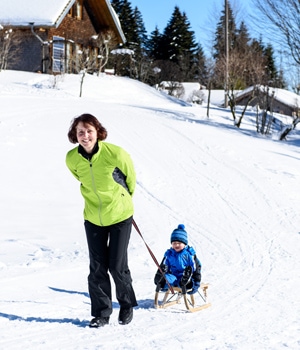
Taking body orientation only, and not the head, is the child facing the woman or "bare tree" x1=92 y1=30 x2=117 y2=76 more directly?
the woman

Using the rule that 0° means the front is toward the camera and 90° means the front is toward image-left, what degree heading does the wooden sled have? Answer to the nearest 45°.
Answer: approximately 45°

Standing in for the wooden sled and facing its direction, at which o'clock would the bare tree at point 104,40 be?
The bare tree is roughly at 4 o'clock from the wooden sled.

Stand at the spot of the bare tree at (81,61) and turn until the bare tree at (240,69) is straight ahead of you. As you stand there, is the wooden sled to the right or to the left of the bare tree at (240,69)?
right

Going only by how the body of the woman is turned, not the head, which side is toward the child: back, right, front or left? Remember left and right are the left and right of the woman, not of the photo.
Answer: back
